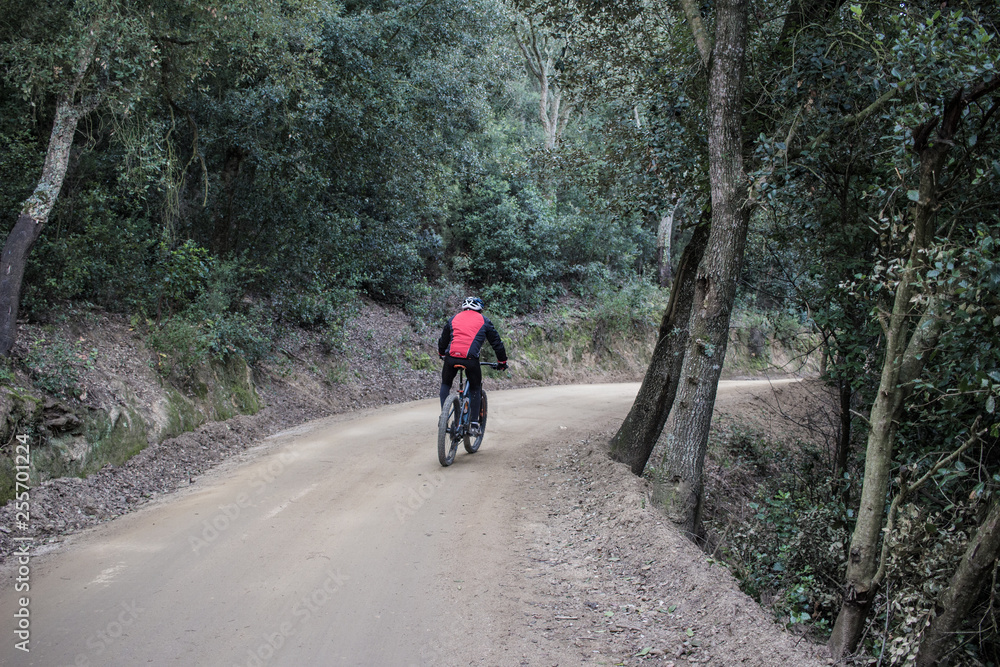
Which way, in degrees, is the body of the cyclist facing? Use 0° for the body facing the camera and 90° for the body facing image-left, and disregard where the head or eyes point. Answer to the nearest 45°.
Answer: approximately 180°

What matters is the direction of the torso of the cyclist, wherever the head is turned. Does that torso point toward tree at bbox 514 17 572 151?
yes

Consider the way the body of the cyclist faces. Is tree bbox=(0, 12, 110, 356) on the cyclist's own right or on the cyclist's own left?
on the cyclist's own left

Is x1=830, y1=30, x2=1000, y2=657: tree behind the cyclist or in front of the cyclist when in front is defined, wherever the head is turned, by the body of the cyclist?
behind
